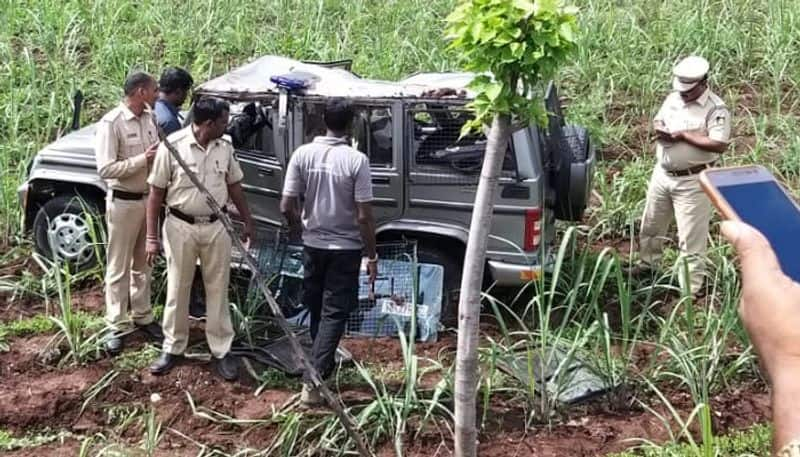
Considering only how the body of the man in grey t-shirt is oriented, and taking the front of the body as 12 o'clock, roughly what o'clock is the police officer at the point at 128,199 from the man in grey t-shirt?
The police officer is roughly at 10 o'clock from the man in grey t-shirt.

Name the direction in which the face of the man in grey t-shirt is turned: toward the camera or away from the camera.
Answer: away from the camera

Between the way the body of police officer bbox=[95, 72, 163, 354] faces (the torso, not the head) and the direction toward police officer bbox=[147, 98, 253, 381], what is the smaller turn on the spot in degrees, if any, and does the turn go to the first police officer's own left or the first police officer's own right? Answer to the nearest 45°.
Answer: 0° — they already face them

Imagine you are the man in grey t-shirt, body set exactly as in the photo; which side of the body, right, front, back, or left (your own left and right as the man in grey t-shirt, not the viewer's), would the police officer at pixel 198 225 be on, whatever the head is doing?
left

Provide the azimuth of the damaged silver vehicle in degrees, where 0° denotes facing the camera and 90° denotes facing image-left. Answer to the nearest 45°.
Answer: approximately 90°

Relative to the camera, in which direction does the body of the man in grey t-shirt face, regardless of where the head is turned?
away from the camera

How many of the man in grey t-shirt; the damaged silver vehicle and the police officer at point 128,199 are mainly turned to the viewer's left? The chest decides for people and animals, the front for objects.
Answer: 1

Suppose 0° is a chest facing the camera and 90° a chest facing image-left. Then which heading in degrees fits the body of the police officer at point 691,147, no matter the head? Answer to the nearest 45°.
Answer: approximately 45°

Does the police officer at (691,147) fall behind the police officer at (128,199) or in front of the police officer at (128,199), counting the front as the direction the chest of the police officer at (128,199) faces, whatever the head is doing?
in front

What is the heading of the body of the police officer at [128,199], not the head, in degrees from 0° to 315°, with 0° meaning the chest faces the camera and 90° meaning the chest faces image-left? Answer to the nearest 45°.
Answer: approximately 315°

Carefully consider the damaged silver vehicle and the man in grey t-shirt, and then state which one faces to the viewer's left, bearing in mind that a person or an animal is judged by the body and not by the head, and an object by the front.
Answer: the damaged silver vehicle

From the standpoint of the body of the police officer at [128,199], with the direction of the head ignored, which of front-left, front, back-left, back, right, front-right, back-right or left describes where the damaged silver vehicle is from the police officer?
front-left

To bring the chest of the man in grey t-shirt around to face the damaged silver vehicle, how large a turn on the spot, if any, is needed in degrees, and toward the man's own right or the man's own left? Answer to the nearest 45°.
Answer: approximately 45° to the man's own right
